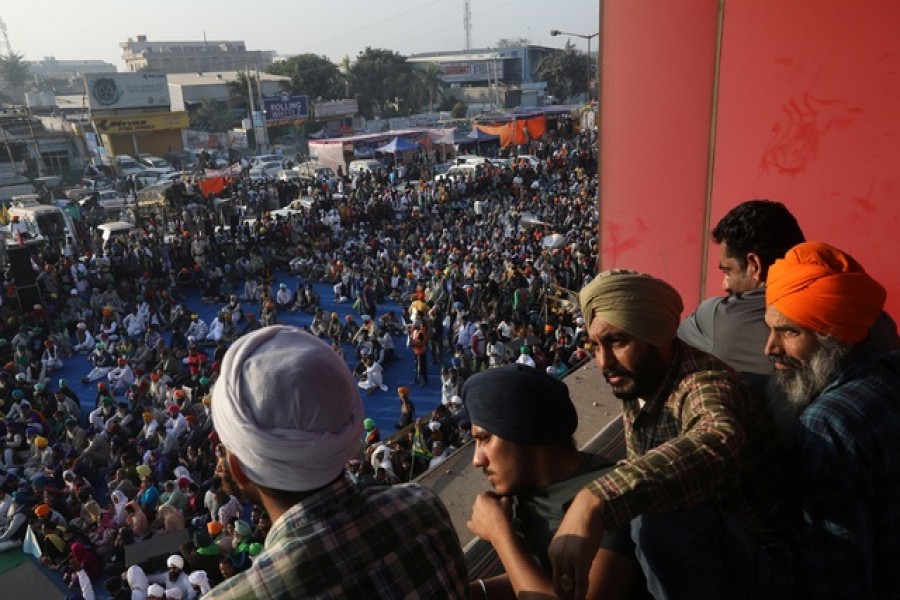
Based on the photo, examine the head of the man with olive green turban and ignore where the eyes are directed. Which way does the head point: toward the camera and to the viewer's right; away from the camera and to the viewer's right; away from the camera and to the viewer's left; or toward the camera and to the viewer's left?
toward the camera and to the viewer's left

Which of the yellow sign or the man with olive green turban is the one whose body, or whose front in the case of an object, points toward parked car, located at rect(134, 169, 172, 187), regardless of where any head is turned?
the yellow sign

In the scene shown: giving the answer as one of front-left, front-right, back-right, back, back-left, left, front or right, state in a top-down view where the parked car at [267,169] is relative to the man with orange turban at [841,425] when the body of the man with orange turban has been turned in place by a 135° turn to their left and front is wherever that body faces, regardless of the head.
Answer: back

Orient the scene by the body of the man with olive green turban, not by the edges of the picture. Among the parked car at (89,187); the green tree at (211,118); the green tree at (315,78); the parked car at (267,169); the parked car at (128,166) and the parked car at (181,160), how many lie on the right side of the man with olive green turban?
6

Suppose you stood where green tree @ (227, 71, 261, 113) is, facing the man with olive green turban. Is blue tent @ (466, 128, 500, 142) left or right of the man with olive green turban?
left

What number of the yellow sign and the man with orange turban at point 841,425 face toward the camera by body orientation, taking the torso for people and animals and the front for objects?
1

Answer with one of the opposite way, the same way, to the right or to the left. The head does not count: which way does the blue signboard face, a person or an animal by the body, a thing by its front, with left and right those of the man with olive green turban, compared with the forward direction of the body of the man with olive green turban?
to the left

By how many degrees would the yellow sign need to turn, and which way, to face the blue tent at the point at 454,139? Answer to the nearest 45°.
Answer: approximately 45° to its left

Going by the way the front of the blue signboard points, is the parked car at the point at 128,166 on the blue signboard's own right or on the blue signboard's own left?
on the blue signboard's own right

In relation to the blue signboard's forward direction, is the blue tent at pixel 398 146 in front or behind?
in front

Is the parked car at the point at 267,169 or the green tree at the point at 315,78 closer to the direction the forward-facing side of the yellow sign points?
the parked car

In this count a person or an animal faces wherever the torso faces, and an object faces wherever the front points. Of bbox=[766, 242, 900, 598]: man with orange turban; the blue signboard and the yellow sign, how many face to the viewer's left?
1

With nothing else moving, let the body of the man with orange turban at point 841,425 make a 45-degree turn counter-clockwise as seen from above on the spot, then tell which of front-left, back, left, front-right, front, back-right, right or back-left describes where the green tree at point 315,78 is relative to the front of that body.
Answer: right

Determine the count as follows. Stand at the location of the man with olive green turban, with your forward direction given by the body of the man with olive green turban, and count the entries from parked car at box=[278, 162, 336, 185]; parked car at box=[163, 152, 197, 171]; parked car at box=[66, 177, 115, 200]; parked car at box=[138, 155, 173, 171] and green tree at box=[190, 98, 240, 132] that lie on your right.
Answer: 5
